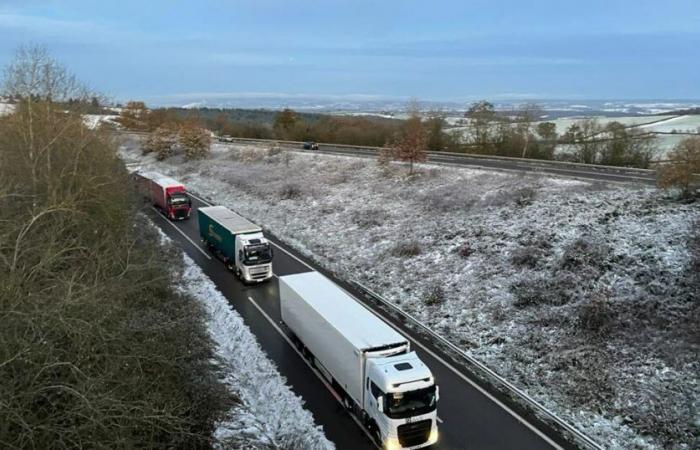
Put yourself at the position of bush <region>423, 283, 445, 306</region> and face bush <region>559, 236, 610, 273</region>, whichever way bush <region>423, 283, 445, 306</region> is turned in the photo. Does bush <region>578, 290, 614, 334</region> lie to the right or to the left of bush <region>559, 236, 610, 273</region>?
right

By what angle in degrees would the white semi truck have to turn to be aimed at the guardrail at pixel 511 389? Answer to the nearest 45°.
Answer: approximately 90° to its left

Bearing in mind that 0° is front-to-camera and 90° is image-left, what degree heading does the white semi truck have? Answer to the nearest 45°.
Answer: approximately 315°

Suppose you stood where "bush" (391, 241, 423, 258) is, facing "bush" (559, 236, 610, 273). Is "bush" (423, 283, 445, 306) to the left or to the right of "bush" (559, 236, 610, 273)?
right

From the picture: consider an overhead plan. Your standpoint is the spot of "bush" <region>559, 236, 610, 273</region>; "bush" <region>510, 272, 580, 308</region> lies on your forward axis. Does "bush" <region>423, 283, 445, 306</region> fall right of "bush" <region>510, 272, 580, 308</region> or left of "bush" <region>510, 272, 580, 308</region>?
right

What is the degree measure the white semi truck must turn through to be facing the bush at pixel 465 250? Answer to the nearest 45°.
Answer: approximately 135° to its left

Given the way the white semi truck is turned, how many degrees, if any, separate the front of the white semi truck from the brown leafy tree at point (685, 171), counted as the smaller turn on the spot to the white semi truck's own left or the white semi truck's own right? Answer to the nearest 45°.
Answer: approximately 90° to the white semi truck's own left

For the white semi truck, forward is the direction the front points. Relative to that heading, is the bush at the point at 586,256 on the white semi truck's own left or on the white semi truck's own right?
on the white semi truck's own left

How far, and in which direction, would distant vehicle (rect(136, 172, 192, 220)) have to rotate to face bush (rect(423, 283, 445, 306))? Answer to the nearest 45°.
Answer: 0° — it already faces it

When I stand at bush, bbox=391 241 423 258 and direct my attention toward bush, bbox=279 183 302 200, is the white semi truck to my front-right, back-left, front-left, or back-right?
back-left

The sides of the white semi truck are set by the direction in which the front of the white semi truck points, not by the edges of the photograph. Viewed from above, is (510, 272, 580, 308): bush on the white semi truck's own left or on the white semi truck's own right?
on the white semi truck's own left

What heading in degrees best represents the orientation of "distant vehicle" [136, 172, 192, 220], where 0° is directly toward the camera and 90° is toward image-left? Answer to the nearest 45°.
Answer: approximately 315°
